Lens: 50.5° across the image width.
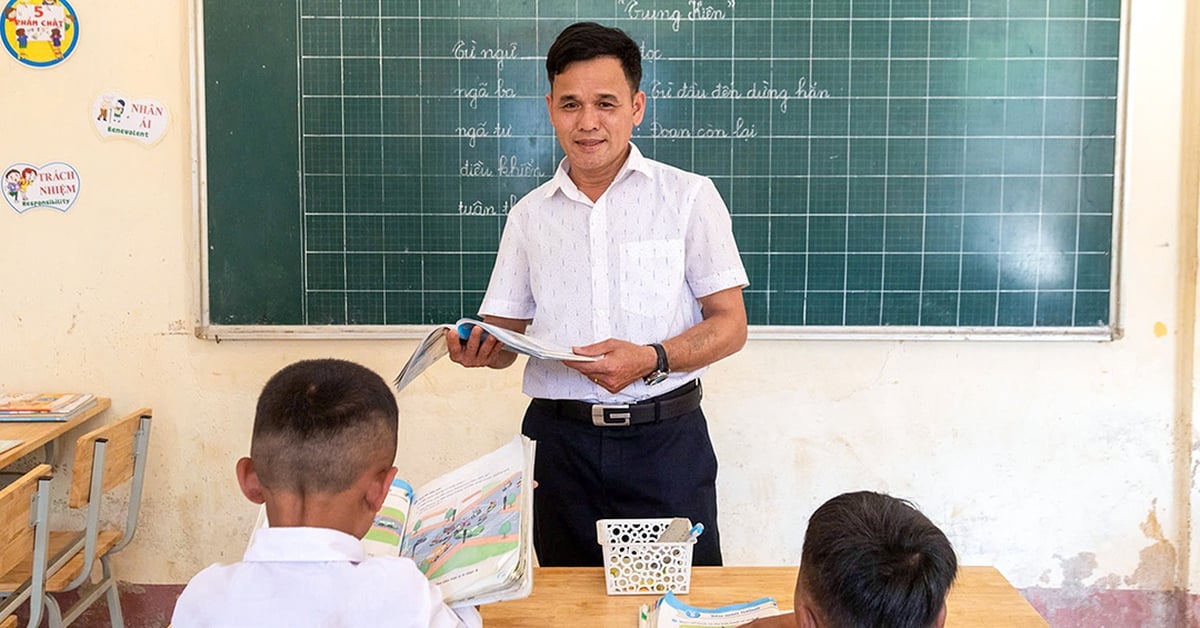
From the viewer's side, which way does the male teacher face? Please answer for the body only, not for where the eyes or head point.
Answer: toward the camera

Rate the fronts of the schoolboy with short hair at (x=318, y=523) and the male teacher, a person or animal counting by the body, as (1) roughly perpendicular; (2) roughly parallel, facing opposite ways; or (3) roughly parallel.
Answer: roughly parallel, facing opposite ways

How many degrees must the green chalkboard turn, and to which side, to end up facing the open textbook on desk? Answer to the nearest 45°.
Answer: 0° — it already faces it

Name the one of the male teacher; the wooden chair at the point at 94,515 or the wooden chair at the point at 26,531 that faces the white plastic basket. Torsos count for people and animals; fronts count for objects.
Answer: the male teacher

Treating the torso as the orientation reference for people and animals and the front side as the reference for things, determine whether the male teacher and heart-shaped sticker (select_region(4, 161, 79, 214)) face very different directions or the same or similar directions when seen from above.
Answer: same or similar directions

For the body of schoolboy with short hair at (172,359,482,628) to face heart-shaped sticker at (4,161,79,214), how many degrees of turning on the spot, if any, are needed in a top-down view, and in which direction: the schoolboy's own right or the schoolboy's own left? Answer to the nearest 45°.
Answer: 0° — they already face it

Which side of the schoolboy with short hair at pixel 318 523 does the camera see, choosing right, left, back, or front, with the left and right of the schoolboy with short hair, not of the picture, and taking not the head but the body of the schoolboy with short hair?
back

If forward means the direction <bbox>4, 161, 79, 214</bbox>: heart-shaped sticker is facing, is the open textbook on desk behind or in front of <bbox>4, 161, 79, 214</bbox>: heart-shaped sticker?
in front

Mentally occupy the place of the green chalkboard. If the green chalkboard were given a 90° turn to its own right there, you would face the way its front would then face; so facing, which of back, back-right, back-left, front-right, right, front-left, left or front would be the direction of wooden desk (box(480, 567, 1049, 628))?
left

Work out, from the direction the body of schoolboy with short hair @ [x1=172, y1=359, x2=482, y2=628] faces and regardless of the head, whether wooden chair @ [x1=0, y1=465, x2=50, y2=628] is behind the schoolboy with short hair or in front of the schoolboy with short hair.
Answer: in front

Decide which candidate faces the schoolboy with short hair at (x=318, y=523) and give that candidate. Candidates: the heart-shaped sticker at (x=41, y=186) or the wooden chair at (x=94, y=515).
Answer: the heart-shaped sticker

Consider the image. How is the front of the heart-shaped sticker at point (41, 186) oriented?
toward the camera

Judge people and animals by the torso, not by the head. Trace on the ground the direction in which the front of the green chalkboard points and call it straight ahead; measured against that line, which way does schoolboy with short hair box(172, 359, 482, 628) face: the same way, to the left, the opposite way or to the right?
the opposite way

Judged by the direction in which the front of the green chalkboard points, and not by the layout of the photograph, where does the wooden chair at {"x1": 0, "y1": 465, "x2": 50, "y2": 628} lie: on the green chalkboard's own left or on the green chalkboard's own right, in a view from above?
on the green chalkboard's own right
